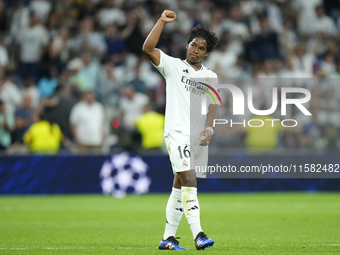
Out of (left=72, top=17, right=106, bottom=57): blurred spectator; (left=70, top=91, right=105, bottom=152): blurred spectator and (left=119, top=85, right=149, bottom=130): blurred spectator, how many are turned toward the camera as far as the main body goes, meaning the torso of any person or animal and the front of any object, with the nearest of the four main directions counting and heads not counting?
3

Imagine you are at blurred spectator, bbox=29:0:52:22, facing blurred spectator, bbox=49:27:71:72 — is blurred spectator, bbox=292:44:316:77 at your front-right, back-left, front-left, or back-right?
front-left

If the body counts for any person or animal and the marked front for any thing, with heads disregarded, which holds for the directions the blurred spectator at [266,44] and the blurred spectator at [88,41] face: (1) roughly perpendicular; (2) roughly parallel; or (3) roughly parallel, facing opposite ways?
roughly parallel

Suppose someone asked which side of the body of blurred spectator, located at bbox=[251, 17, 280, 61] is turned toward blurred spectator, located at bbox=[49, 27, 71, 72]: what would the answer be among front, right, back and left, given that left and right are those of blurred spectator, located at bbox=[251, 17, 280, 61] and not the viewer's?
right

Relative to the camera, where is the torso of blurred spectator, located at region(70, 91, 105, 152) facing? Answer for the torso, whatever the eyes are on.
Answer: toward the camera

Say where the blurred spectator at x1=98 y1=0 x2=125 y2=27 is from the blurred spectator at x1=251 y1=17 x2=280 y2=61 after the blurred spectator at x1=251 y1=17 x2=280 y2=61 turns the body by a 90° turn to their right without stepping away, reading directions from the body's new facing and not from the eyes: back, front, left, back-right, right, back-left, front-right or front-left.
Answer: front

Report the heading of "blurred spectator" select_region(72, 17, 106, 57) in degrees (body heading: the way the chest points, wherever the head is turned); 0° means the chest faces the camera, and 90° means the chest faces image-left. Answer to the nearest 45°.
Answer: approximately 0°

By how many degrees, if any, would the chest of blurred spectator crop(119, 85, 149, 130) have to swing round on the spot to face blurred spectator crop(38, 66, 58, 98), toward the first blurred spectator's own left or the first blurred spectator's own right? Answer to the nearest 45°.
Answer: approximately 90° to the first blurred spectator's own right

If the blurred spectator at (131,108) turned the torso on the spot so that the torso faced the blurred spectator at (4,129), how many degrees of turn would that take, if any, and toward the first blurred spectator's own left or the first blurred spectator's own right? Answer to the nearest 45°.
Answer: approximately 90° to the first blurred spectator's own right

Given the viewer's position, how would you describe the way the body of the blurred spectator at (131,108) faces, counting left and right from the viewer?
facing the viewer

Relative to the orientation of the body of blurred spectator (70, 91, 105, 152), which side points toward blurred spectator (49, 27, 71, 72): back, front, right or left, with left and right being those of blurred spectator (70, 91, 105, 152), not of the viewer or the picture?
back

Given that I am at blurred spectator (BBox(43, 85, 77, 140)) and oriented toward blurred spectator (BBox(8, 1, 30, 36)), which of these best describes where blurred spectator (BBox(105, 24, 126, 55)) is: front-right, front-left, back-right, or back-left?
front-right

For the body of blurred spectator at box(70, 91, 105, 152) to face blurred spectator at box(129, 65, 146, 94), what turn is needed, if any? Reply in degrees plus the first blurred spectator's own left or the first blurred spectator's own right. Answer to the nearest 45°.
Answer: approximately 135° to the first blurred spectator's own left

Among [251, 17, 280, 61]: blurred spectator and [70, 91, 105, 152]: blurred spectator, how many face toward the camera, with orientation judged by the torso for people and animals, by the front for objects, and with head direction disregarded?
2

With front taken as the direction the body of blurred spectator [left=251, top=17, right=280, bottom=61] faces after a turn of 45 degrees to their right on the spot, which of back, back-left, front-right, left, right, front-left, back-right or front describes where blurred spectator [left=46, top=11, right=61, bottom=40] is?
front-right

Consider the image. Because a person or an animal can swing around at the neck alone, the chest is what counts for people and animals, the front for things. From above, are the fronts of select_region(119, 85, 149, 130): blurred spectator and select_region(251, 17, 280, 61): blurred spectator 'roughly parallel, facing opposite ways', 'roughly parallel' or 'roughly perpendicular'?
roughly parallel

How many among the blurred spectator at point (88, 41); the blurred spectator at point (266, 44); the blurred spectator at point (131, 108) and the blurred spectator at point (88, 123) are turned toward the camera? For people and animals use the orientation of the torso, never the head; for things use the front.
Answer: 4

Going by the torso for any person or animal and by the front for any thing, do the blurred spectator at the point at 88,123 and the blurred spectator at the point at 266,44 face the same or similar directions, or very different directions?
same or similar directions

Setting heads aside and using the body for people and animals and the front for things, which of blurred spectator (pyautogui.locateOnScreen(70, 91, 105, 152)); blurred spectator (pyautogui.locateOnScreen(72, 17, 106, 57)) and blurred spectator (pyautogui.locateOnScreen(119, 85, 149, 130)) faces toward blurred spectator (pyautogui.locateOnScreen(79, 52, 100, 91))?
blurred spectator (pyautogui.locateOnScreen(72, 17, 106, 57))

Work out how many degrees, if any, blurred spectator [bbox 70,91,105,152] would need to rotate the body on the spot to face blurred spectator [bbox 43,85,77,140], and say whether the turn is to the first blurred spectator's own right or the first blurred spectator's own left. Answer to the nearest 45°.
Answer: approximately 135° to the first blurred spectator's own right
